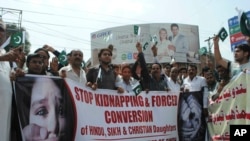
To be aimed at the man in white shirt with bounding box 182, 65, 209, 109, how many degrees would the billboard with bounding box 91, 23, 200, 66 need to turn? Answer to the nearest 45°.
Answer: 0° — it already faces them

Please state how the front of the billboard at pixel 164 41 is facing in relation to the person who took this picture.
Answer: facing the viewer

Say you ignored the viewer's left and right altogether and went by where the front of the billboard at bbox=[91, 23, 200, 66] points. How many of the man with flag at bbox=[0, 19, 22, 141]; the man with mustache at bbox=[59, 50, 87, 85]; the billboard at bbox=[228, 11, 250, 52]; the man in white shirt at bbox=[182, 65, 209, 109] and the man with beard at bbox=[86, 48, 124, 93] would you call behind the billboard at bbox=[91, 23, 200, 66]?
0

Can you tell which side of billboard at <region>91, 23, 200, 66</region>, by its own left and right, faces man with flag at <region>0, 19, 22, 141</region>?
front

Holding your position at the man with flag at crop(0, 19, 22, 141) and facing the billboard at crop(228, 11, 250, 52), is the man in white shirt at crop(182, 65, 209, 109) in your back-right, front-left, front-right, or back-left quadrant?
front-right

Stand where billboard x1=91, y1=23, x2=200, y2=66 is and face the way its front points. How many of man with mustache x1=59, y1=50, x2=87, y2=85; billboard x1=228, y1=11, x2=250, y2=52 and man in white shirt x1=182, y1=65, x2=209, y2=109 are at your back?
0

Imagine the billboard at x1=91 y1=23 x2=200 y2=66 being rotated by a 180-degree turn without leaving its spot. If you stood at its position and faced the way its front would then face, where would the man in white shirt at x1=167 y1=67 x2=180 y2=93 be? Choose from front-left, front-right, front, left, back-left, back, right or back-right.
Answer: back

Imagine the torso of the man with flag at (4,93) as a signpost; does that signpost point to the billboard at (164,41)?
no

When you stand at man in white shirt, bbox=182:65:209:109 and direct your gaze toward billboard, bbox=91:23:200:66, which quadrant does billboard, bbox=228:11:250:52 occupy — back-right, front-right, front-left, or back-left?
front-right
